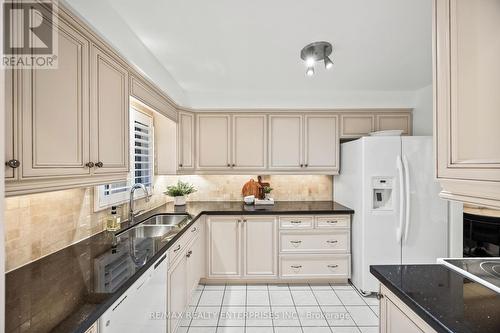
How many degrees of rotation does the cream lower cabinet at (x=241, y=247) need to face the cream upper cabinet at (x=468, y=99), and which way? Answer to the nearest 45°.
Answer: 0° — it already faces it

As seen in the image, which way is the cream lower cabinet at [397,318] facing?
to the viewer's left

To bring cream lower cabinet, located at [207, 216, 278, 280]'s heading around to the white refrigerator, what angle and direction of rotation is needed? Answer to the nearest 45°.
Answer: approximately 90° to its left

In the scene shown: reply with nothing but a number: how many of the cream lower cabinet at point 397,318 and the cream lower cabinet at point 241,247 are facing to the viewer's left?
1

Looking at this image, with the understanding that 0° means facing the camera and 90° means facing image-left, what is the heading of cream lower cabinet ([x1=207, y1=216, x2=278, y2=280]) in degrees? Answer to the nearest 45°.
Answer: approximately 0°

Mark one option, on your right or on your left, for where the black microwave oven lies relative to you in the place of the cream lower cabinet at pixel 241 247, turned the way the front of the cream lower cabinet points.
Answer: on your left

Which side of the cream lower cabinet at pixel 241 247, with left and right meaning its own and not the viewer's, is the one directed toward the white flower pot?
right
